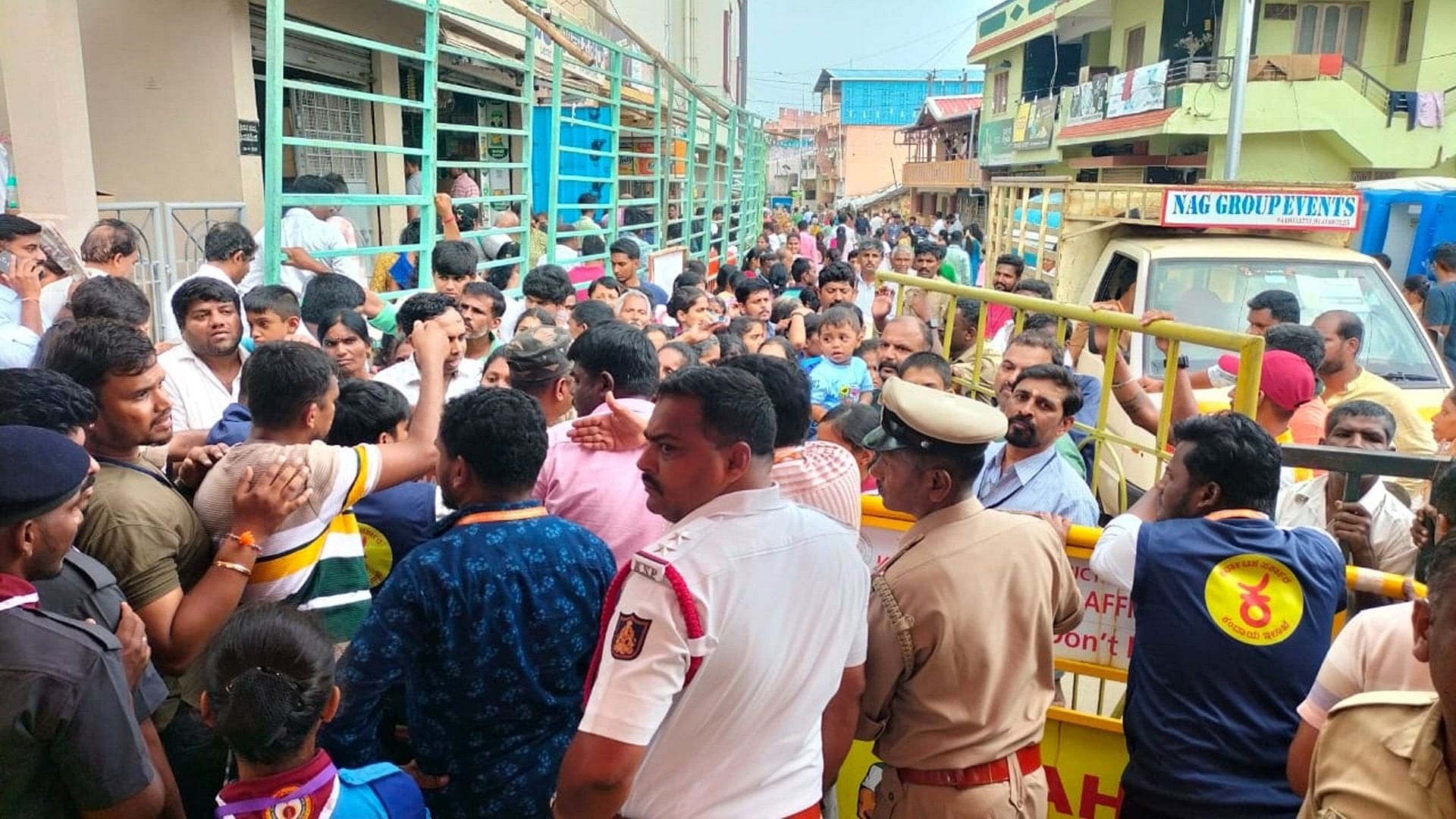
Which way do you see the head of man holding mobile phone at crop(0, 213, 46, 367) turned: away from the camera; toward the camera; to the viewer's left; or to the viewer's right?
to the viewer's right

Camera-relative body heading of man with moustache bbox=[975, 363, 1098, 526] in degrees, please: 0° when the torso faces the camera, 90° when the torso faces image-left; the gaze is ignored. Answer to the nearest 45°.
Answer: approximately 45°

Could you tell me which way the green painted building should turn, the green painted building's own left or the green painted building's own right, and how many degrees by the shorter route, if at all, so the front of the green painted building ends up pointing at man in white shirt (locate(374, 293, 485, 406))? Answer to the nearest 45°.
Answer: approximately 45° to the green painted building's own left

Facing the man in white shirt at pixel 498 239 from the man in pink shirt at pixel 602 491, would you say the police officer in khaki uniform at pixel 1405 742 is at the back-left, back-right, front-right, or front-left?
back-right

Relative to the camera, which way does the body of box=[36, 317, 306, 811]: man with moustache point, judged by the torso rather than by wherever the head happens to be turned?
to the viewer's right

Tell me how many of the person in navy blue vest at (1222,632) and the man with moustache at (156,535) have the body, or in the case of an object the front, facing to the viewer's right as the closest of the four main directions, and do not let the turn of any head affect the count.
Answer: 1

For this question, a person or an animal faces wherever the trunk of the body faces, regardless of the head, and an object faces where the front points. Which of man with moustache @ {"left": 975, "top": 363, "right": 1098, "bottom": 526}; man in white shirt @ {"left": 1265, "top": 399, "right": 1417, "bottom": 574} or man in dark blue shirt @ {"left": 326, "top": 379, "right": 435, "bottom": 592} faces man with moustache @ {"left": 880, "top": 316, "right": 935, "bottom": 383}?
the man in dark blue shirt

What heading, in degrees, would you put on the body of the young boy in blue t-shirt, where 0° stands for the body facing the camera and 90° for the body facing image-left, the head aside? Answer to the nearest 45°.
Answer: approximately 0°

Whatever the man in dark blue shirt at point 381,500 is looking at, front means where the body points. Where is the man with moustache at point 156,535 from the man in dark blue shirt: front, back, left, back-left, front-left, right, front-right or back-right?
back

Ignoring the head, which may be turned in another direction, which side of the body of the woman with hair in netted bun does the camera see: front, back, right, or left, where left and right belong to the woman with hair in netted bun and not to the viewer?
back

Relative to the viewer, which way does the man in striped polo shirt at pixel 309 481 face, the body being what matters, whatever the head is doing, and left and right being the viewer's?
facing away from the viewer and to the right of the viewer

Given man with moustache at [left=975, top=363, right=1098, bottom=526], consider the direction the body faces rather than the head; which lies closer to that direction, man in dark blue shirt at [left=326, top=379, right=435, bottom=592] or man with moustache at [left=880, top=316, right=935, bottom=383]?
the man in dark blue shirt

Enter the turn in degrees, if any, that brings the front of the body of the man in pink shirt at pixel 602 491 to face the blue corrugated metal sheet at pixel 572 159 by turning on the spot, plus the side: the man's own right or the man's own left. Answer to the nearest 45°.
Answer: approximately 45° to the man's own right
